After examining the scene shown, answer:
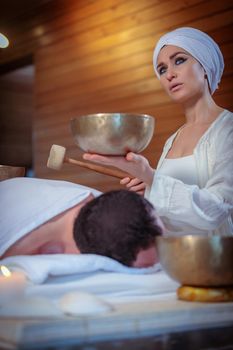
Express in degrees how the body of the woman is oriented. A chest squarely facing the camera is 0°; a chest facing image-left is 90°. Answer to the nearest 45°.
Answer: approximately 45°

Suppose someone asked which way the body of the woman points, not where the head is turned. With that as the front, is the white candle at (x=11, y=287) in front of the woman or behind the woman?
in front

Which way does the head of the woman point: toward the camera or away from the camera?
toward the camera

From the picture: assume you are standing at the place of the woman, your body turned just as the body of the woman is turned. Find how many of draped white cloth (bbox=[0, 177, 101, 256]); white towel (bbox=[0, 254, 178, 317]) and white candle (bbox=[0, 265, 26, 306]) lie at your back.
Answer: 0

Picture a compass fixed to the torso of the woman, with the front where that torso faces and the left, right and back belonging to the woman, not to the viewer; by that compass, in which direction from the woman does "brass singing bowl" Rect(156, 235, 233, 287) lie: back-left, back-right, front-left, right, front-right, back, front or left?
front-left

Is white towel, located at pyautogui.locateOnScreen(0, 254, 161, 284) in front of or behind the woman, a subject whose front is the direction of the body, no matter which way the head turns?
in front

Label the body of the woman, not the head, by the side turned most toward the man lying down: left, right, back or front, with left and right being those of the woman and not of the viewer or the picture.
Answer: front
